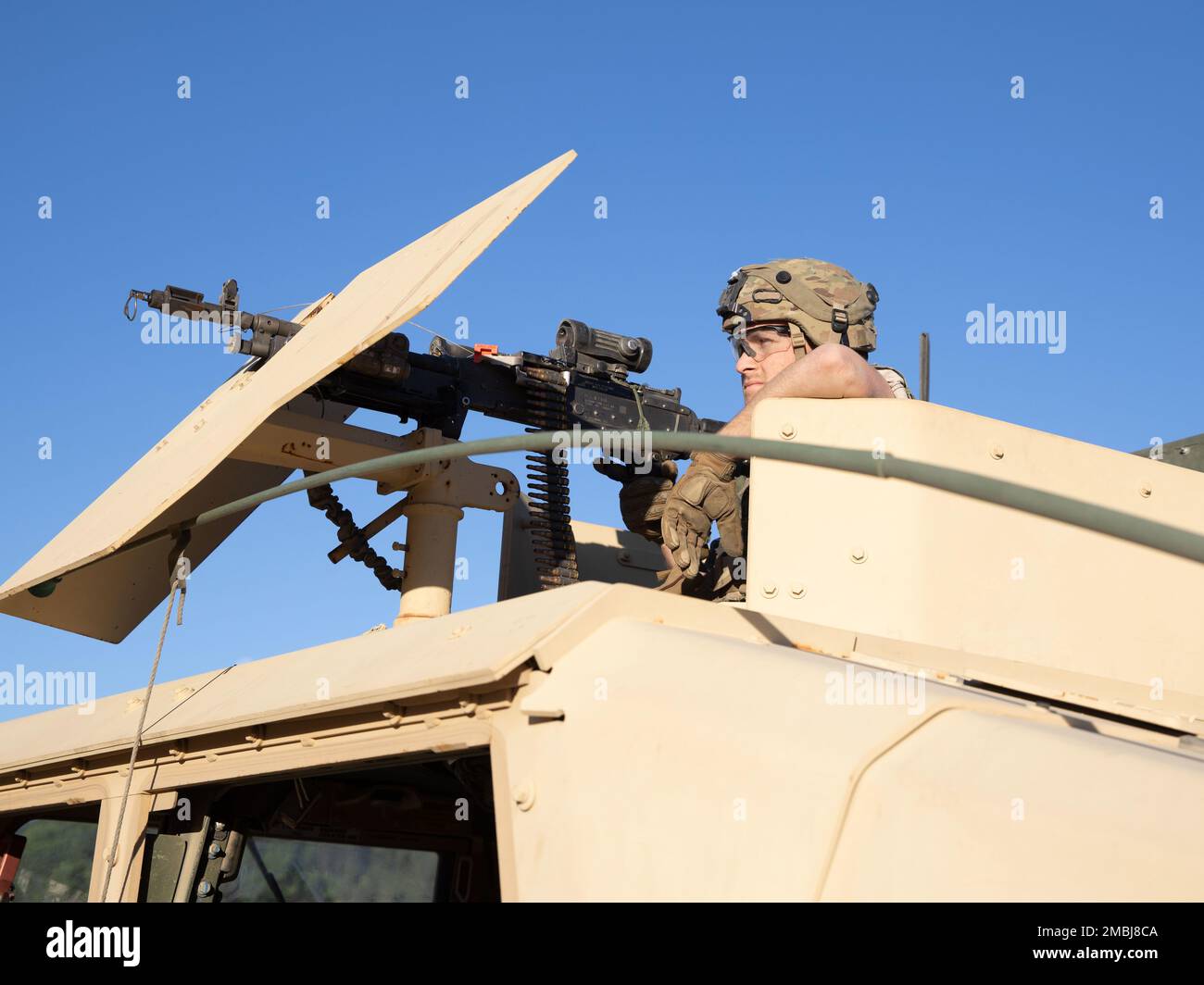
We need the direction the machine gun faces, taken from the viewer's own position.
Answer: facing to the left of the viewer

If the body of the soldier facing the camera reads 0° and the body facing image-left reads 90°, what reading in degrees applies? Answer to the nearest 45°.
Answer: approximately 90°

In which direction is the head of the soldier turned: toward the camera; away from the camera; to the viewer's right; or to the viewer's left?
to the viewer's left
